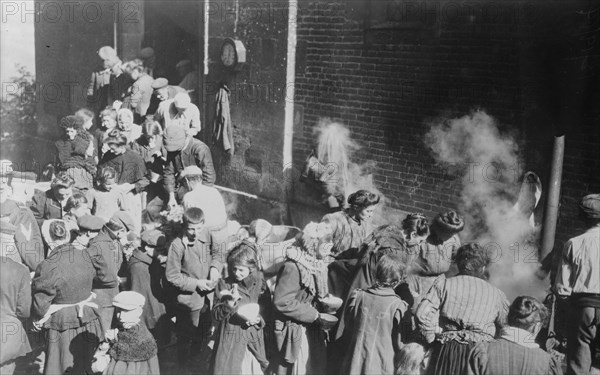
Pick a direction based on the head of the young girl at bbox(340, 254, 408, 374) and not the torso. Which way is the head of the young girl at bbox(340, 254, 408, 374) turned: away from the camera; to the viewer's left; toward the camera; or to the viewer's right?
away from the camera

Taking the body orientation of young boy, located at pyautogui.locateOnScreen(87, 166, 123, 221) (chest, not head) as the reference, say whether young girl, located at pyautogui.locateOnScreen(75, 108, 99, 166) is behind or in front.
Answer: behind

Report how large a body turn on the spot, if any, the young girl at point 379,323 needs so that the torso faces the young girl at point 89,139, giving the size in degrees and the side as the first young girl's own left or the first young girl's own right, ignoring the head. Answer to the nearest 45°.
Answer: approximately 45° to the first young girl's own left

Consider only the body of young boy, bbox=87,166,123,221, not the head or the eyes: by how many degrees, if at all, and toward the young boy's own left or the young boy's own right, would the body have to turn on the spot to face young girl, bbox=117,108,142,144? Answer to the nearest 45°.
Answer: approximately 180°

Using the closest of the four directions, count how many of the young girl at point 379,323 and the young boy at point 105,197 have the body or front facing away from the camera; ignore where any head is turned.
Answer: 1

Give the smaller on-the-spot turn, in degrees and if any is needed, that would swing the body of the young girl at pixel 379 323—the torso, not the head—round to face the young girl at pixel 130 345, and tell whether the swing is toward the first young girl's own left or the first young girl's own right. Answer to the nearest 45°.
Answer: approximately 90° to the first young girl's own left

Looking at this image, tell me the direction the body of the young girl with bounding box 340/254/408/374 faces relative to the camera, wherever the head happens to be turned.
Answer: away from the camera

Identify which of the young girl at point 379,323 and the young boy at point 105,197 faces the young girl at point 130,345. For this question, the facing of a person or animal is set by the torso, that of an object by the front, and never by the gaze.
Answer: the young boy

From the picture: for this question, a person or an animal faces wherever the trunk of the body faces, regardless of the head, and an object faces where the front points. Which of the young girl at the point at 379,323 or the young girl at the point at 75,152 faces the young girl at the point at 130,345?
the young girl at the point at 75,152

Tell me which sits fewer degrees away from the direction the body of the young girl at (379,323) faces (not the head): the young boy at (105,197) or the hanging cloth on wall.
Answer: the hanging cloth on wall
